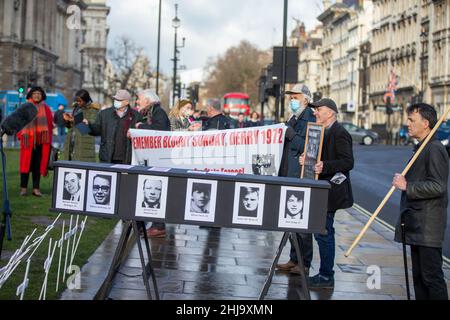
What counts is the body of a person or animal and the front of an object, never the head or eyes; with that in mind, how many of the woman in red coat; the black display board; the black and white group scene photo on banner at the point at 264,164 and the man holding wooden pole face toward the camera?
3

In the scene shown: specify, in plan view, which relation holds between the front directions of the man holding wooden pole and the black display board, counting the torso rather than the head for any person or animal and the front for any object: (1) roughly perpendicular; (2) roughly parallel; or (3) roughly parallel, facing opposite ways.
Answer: roughly perpendicular

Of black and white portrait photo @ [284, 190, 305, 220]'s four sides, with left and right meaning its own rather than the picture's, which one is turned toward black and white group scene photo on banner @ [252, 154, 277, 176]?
back

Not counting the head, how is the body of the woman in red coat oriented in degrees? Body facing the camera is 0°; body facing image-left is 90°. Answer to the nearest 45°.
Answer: approximately 0°

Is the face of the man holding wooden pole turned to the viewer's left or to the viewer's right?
to the viewer's left

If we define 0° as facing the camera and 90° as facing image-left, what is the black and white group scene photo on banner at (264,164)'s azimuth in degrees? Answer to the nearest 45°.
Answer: approximately 0°

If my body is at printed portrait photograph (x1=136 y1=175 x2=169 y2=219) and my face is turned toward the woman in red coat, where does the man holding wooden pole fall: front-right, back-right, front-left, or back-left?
back-right

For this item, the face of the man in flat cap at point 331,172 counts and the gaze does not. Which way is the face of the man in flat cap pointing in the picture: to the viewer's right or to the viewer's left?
to the viewer's left

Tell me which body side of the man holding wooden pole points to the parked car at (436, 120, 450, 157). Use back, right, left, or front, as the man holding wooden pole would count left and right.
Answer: right
